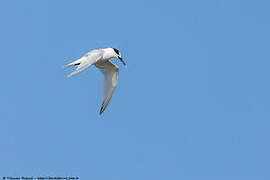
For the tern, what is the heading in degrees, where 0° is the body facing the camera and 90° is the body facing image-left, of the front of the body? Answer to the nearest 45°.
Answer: approximately 270°
